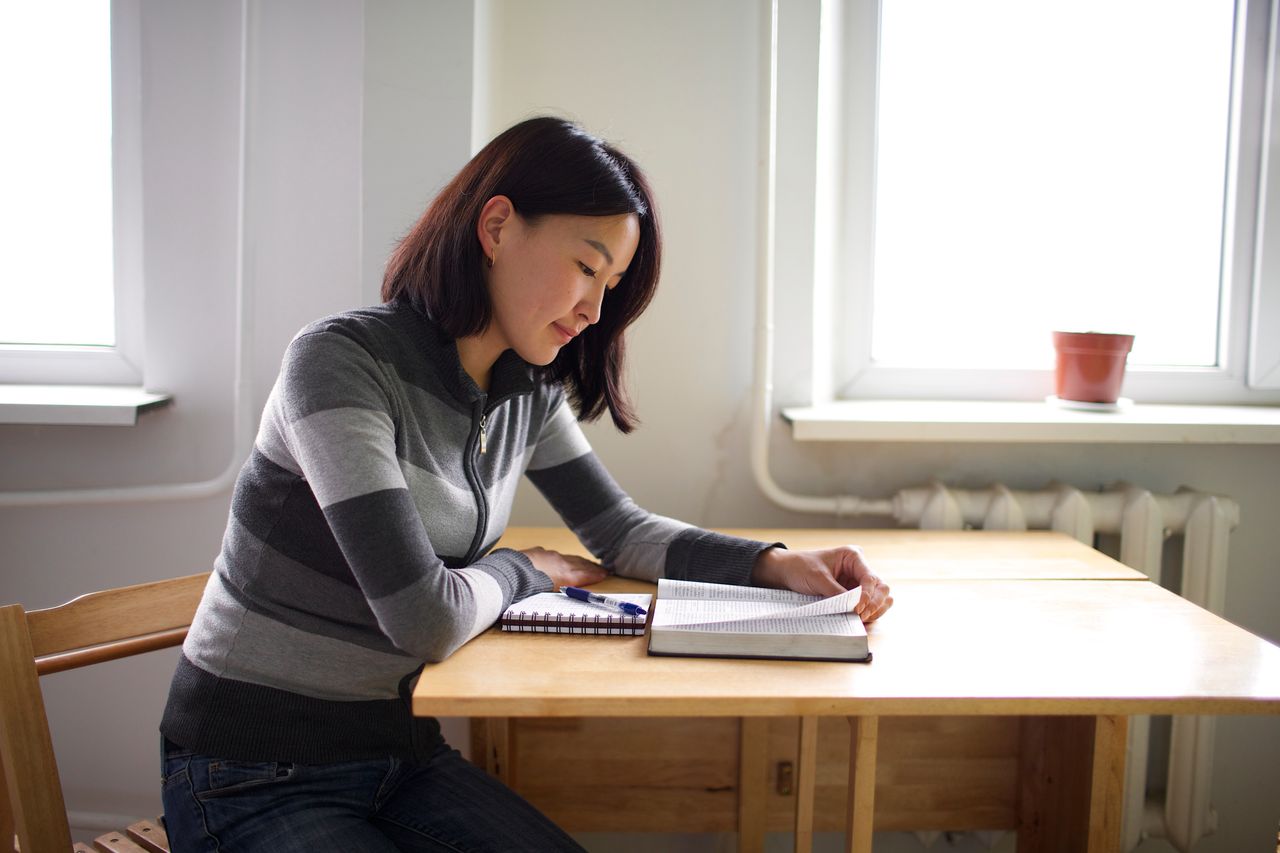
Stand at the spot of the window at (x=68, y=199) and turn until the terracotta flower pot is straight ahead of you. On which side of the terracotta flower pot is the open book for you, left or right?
right

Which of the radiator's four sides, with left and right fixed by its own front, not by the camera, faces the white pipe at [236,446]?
right

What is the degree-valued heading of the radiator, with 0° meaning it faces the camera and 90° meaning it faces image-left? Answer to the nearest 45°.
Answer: approximately 0°

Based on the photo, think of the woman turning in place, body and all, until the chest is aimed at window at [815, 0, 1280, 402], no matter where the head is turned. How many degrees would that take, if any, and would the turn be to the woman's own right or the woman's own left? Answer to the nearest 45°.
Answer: approximately 90° to the woman's own left

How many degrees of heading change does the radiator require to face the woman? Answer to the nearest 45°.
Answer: approximately 45° to its right

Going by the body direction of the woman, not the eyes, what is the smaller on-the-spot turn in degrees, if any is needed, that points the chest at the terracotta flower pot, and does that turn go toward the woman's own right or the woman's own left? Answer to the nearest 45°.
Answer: approximately 90° to the woman's own left

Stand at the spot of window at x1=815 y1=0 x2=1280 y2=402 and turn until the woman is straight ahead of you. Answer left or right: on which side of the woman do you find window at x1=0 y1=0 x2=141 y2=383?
right

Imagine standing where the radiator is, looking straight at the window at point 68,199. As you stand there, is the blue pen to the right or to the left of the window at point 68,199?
left

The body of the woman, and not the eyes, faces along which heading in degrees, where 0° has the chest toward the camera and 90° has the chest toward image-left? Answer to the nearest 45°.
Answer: approximately 315°
